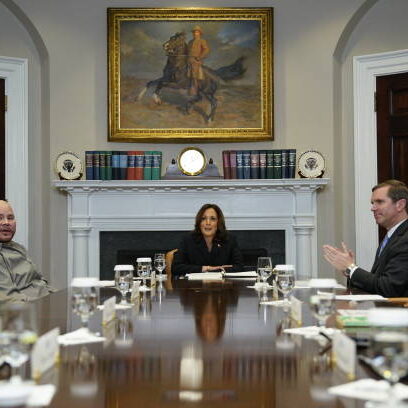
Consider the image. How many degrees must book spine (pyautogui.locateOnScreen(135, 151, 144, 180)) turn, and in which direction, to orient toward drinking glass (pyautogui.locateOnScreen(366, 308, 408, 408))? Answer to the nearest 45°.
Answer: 0° — it already faces it

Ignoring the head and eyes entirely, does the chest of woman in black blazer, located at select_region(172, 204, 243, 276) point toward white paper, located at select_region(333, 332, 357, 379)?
yes

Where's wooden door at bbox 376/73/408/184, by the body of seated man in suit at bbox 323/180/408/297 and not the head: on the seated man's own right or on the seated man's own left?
on the seated man's own right

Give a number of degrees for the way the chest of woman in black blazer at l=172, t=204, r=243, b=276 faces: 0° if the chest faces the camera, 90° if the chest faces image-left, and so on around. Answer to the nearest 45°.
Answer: approximately 0°

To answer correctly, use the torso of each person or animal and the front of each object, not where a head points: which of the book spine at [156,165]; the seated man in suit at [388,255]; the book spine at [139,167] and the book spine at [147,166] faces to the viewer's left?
the seated man in suit

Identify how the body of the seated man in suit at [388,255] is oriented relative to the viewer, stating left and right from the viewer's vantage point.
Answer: facing to the left of the viewer

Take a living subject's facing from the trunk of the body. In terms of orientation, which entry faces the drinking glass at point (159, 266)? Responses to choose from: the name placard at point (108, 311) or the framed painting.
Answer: the framed painting

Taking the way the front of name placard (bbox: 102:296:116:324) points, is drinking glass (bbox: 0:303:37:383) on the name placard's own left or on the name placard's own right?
on the name placard's own right

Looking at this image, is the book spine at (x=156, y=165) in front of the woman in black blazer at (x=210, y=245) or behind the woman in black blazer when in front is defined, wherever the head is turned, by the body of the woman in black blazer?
behind

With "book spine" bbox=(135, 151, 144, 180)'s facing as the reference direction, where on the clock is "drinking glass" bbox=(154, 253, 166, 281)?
The drinking glass is roughly at 12 o'clock from the book spine.

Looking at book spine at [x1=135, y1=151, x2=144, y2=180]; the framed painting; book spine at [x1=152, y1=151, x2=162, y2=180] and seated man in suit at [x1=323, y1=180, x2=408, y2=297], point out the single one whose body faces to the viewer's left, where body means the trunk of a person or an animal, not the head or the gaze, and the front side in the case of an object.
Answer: the seated man in suit
